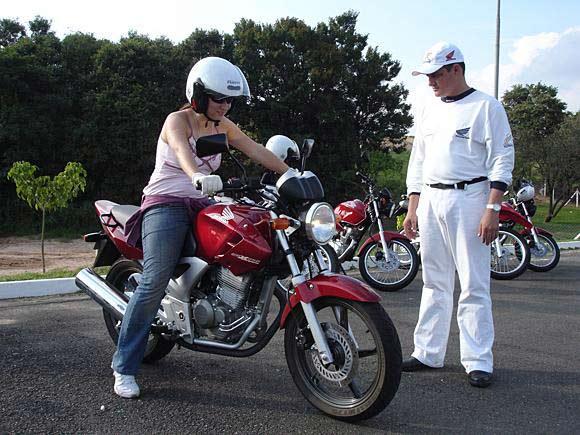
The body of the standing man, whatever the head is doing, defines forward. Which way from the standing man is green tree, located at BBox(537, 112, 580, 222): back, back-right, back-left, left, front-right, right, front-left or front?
back-right

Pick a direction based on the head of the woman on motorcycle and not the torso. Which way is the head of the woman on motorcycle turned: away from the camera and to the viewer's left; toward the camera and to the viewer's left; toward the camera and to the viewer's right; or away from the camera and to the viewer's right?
toward the camera and to the viewer's right

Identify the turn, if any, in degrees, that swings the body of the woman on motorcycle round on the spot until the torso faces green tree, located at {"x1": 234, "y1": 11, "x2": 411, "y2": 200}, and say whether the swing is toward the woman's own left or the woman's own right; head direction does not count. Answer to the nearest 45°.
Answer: approximately 135° to the woman's own left

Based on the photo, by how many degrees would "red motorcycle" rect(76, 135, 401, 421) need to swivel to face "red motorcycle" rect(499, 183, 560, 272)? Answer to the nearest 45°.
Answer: approximately 90° to its left

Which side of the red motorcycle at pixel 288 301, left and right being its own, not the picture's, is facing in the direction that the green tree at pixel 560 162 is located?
left

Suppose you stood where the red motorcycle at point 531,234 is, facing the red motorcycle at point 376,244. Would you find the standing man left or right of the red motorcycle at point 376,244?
left

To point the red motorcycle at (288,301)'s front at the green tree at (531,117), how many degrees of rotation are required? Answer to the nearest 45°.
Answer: approximately 90° to its left

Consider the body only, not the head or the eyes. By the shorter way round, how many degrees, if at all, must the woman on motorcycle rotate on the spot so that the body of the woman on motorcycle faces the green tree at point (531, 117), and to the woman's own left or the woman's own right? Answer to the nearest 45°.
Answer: approximately 90° to the woman's own left

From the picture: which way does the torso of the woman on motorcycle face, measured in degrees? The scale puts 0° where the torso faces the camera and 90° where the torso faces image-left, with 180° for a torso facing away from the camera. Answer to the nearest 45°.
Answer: approximately 315°

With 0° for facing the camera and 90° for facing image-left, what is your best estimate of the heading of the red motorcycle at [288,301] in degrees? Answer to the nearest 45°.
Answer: approximately 315°

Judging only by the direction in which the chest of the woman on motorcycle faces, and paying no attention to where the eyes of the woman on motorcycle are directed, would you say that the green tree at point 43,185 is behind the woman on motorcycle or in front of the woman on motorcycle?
behind

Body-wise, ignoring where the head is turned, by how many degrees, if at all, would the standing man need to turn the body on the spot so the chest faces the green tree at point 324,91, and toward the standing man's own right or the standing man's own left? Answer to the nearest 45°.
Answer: approximately 135° to the standing man's own right
